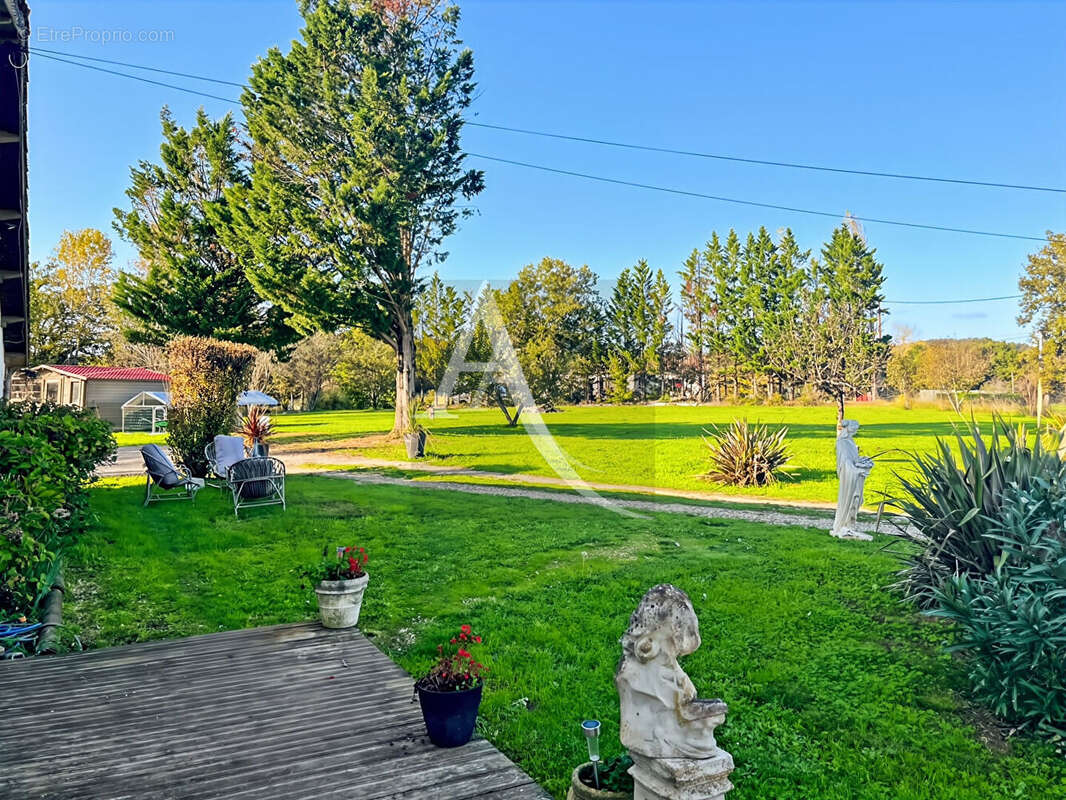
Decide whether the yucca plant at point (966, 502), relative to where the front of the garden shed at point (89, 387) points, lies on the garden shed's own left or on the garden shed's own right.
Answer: on the garden shed's own left

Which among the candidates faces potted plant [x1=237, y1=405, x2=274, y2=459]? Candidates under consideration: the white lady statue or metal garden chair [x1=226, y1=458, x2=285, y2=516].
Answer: the metal garden chair

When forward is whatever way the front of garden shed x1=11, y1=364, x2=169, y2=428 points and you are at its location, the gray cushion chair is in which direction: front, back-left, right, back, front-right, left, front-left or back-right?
front-left

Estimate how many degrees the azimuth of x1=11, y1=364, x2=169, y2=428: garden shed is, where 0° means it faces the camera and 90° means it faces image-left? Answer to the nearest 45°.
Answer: approximately 45°

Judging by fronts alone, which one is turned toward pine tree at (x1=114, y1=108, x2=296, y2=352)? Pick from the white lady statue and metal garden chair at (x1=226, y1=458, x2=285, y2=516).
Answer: the metal garden chair

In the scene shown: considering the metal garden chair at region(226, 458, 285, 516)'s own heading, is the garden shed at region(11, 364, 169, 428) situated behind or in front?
in front

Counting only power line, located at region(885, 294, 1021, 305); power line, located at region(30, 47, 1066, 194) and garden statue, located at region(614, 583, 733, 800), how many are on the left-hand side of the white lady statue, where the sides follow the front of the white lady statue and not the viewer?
2

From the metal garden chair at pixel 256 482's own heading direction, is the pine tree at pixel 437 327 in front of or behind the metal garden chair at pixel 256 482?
in front
